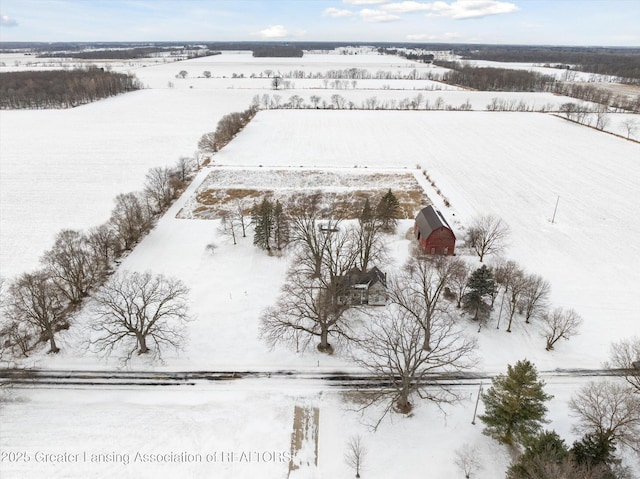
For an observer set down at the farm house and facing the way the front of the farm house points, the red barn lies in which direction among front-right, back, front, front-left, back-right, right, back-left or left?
back-left

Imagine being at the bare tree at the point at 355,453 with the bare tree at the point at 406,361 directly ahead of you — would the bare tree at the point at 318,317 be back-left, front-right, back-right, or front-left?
front-left

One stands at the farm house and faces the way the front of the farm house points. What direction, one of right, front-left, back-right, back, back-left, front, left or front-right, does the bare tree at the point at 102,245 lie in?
right

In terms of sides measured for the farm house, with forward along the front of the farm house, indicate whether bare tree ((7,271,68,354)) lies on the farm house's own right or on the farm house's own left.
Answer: on the farm house's own right

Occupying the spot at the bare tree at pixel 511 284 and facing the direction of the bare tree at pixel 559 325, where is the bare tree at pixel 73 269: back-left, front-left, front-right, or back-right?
back-right

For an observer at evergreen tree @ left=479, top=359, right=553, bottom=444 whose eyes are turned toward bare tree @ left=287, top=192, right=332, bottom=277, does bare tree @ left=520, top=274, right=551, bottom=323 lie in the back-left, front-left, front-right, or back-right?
front-right

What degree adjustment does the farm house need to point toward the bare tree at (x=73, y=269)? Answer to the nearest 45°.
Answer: approximately 90° to its right

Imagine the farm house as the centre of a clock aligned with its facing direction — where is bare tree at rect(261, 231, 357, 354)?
The bare tree is roughly at 1 o'clock from the farm house.

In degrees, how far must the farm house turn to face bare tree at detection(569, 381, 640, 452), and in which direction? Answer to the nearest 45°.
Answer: approximately 45° to its left

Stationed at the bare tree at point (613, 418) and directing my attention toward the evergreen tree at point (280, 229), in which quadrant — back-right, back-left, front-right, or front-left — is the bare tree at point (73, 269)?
front-left

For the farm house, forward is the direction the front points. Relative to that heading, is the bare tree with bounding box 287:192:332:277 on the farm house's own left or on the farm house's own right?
on the farm house's own right

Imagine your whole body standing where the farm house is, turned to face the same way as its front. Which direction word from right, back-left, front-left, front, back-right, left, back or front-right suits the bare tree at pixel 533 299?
left

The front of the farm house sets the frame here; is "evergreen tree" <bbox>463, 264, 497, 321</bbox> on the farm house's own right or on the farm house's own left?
on the farm house's own left

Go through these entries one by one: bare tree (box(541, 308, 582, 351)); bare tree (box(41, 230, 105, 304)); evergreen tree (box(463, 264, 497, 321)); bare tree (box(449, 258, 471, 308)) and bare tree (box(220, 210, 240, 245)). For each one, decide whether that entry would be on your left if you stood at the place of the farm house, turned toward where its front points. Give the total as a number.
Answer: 3

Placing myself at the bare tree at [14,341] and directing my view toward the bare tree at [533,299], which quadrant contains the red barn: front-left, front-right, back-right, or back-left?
front-left

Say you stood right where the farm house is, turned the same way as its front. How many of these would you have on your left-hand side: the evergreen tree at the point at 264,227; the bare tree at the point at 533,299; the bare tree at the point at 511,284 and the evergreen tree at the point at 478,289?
3

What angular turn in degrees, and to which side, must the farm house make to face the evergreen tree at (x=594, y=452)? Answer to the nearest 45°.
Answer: approximately 45° to its left

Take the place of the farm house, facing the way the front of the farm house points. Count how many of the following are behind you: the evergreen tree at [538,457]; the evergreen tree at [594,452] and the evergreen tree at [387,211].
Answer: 1

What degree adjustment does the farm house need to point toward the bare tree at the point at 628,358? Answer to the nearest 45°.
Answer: approximately 90° to its left

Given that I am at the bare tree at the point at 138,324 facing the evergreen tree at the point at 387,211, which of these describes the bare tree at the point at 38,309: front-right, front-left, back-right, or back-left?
back-left

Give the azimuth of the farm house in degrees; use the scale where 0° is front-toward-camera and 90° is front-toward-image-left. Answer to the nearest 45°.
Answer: approximately 0°

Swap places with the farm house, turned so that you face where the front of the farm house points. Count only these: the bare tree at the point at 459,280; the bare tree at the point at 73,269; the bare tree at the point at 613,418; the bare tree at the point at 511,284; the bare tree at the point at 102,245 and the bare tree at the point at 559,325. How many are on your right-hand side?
2

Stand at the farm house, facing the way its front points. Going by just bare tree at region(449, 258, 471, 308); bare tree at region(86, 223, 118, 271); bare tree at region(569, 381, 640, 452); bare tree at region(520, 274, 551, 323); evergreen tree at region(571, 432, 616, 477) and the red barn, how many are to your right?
1
